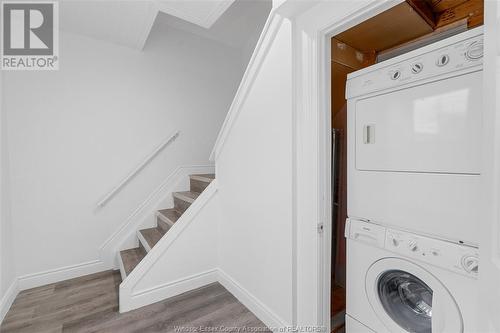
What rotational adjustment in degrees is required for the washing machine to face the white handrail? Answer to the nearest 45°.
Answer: approximately 45° to its right

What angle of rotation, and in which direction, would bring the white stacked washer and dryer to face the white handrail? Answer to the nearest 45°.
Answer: approximately 45° to its right

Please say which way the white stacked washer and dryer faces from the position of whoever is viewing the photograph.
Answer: facing the viewer and to the left of the viewer

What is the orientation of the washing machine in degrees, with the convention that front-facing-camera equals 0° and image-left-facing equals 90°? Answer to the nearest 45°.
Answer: approximately 45°
